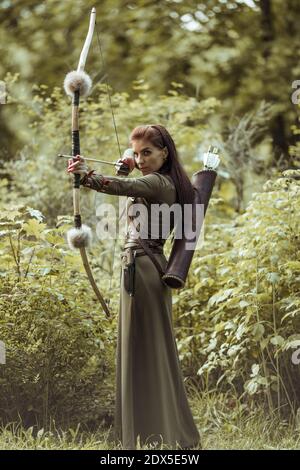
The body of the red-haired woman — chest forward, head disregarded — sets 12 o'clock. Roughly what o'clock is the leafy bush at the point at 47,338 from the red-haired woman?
The leafy bush is roughly at 2 o'clock from the red-haired woman.

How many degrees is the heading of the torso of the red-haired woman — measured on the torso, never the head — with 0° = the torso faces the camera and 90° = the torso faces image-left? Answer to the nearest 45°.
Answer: approximately 90°
